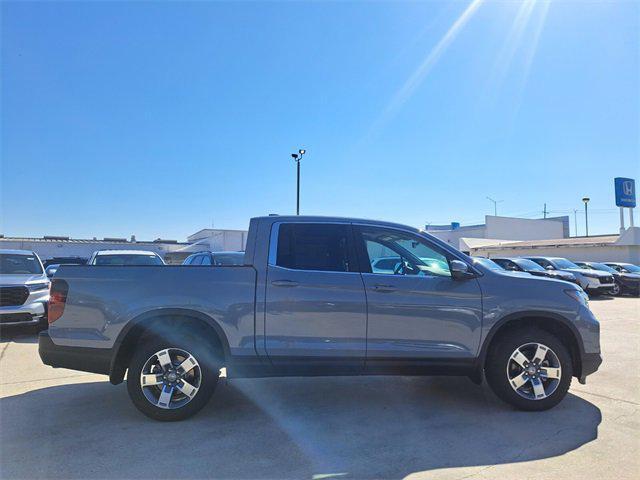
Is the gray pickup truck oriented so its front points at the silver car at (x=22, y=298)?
no

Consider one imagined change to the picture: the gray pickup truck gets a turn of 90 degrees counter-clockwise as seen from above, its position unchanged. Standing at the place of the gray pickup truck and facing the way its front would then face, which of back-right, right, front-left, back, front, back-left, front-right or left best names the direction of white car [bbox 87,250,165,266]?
front-left

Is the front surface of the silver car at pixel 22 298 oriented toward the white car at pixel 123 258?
no

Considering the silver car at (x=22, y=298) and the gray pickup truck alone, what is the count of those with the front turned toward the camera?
1

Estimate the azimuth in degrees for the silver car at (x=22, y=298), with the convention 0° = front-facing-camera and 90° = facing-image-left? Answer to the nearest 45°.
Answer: approximately 0°

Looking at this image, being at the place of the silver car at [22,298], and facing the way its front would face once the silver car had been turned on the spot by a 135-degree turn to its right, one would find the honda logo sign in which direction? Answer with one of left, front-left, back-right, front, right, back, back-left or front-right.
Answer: back-right

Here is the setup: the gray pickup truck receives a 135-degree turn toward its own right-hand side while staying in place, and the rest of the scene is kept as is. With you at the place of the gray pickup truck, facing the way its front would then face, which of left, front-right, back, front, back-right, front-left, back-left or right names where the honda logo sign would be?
back

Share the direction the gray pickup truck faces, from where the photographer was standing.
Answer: facing to the right of the viewer

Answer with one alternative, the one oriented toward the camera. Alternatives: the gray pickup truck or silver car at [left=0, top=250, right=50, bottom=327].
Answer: the silver car
